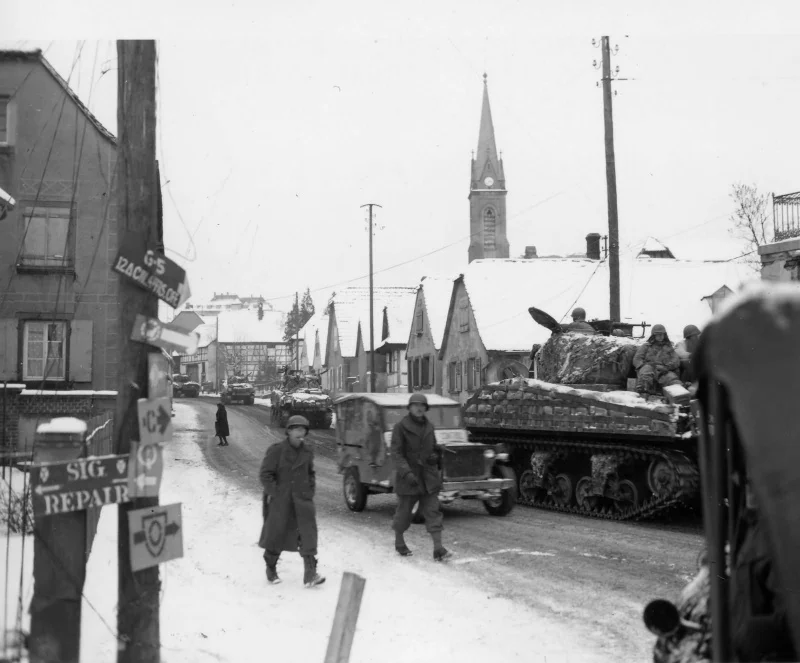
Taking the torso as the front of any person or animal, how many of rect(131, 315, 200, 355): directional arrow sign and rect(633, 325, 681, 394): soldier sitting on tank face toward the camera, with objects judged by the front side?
2

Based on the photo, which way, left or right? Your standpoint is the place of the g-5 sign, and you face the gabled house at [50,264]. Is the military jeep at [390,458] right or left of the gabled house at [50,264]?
right

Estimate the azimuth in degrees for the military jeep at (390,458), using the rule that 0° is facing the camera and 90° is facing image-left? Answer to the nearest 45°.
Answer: approximately 315°

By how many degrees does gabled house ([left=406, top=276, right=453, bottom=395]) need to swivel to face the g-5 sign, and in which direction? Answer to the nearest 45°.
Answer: approximately 45° to its left

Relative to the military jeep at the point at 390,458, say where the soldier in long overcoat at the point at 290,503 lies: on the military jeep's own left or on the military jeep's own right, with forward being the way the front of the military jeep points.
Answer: on the military jeep's own right

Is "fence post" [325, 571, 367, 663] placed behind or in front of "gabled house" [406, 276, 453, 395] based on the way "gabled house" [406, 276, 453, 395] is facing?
in front

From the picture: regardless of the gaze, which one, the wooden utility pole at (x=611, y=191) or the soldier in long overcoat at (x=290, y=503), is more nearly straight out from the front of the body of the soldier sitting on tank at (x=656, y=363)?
the soldier in long overcoat

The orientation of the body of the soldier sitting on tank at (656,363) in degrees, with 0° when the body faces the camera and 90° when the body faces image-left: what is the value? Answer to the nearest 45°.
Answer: approximately 0°

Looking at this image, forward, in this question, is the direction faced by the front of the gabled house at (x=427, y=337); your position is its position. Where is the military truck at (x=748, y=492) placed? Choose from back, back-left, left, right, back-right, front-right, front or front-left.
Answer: front-left

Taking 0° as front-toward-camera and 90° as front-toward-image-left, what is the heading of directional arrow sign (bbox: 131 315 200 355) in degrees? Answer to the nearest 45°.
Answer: approximately 0°

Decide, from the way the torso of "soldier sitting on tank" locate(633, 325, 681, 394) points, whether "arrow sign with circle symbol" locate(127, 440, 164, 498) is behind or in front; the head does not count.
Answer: in front
